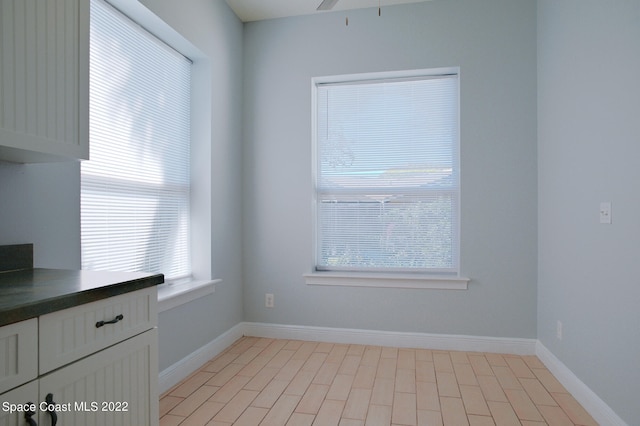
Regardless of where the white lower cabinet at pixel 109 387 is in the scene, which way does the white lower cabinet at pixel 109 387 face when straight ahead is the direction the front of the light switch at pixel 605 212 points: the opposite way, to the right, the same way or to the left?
the opposite way

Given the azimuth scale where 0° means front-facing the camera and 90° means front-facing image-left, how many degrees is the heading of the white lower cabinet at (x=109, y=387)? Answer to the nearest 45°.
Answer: approximately 315°

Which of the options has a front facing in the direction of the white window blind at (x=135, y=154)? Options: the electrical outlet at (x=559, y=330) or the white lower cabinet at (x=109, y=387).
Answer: the electrical outlet

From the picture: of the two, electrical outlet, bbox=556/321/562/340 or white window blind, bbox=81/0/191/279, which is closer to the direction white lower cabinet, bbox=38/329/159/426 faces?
the electrical outlet

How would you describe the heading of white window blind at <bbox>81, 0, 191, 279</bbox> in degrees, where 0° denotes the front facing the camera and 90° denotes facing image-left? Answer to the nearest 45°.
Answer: approximately 315°

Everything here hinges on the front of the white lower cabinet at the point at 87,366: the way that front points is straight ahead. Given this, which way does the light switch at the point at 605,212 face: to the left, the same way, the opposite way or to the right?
the opposite way

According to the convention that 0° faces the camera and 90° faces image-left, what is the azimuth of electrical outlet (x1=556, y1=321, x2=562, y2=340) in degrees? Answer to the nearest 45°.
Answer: approximately 45°

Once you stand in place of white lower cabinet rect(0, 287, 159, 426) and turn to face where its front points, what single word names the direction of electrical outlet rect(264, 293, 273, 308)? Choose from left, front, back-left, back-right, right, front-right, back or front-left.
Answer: left

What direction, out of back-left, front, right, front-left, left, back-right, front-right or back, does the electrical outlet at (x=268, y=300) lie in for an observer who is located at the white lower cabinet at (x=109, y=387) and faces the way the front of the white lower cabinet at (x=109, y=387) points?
left

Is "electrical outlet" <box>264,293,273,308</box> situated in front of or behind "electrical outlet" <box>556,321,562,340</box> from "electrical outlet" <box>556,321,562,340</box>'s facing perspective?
in front
